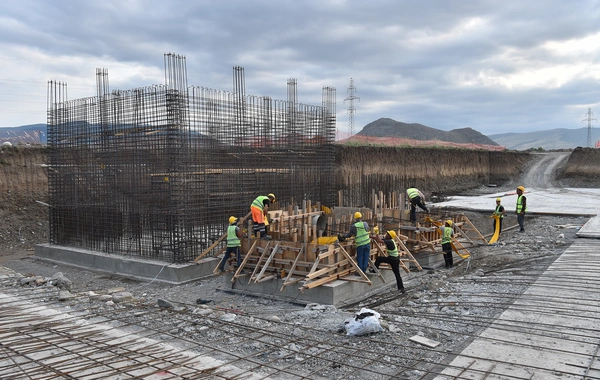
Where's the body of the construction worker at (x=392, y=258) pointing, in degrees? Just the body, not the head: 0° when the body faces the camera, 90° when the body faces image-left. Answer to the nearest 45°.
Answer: approximately 90°

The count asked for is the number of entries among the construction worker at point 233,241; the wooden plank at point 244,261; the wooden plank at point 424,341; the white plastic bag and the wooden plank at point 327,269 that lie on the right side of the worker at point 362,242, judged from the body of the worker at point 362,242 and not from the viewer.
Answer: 0

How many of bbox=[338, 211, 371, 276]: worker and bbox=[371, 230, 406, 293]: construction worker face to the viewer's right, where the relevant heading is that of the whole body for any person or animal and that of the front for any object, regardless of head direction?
0

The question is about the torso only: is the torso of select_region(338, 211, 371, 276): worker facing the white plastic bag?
no

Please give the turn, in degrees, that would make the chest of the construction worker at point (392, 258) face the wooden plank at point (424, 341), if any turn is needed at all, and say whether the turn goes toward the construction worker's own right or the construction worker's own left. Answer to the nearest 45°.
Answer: approximately 90° to the construction worker's own left

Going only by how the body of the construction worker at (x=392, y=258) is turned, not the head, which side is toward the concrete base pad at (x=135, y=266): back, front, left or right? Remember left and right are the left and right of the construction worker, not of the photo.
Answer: front

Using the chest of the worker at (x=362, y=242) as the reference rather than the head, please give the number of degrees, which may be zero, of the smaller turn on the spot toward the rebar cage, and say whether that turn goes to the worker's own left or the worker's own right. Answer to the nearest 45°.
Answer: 0° — they already face it

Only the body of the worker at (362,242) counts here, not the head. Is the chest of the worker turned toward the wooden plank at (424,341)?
no

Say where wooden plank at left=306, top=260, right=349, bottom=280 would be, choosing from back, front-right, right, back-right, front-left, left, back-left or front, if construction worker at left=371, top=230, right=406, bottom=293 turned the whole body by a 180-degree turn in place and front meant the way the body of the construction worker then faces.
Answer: back-right

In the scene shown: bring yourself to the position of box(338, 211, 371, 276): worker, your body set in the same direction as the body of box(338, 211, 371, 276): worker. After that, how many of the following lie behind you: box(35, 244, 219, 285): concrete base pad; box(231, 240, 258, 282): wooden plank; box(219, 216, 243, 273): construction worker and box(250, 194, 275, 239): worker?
0

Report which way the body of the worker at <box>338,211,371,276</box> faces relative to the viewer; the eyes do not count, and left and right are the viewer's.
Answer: facing away from the viewer and to the left of the viewer
